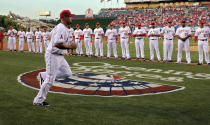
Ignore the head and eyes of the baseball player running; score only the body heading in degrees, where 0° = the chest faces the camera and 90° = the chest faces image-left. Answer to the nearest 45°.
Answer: approximately 270°
